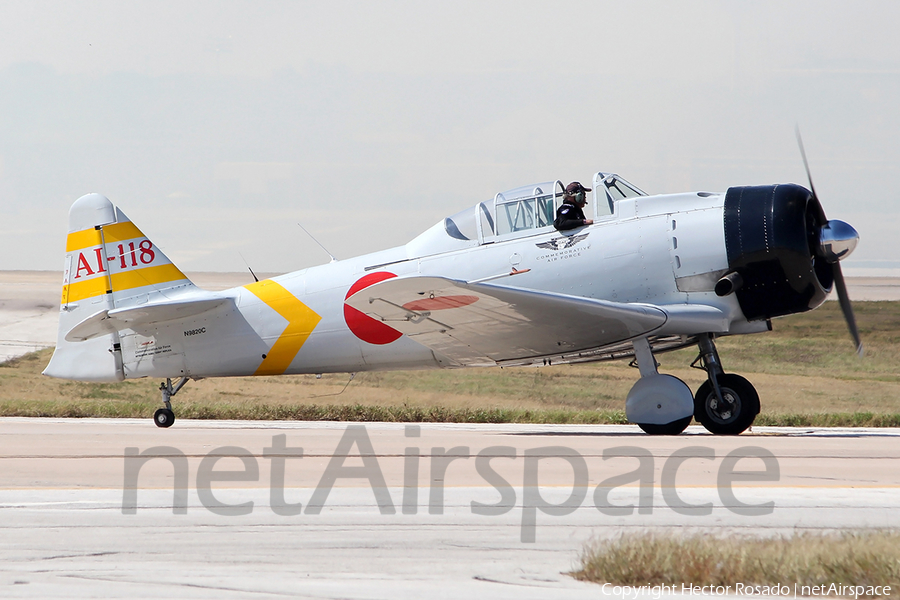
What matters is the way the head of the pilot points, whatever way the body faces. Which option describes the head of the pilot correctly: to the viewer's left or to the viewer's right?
to the viewer's right

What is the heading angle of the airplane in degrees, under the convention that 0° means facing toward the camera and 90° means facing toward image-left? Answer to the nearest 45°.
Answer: approximately 270°
